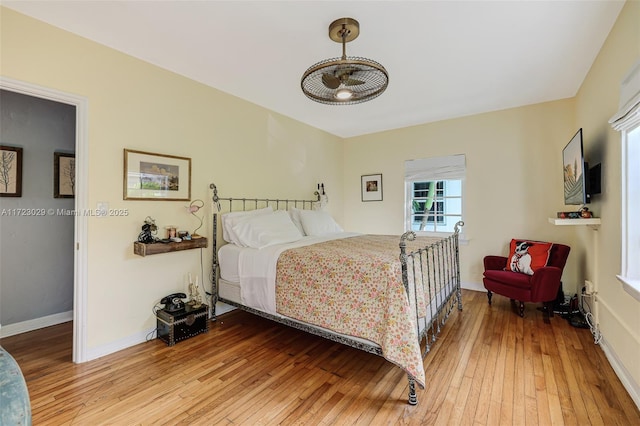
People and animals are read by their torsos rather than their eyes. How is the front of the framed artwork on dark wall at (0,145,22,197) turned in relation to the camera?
facing the viewer

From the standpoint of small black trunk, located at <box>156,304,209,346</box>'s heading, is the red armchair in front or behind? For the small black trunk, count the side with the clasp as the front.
in front

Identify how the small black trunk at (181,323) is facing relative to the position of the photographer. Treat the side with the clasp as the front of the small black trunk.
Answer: facing the viewer and to the right of the viewer

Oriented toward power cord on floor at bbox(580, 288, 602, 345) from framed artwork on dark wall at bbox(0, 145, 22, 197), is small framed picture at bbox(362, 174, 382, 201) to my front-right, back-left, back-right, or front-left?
front-left

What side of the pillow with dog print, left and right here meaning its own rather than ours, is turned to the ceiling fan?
front

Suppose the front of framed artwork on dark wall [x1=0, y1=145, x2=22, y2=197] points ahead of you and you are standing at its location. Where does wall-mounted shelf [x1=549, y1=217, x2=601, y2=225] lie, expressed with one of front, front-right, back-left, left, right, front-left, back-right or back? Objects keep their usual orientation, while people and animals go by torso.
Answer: front-left

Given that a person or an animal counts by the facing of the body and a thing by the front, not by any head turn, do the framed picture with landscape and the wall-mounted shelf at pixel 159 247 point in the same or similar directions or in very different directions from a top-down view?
same or similar directions

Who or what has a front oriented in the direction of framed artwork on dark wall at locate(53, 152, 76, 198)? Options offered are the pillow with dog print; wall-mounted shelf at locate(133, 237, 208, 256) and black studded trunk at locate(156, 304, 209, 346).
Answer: the pillow with dog print

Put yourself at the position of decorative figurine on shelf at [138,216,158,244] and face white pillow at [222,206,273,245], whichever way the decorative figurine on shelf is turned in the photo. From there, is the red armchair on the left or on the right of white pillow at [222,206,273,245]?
right

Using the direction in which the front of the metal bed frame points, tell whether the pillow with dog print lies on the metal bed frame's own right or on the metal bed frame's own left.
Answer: on the metal bed frame's own left

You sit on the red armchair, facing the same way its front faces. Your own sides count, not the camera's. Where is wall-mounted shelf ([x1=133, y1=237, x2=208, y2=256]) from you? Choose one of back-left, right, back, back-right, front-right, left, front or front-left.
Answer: front

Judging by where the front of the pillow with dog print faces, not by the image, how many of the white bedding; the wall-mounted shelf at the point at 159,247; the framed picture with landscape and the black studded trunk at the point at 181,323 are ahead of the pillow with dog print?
4

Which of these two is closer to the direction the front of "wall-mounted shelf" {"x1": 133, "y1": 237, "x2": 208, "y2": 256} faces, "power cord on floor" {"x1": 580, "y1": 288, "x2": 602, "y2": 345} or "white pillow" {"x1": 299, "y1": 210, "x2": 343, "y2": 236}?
the power cord on floor

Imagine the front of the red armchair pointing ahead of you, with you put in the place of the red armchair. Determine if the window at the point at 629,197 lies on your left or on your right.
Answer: on your left

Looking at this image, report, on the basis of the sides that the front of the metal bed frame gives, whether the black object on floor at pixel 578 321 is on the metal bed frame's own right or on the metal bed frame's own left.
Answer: on the metal bed frame's own left

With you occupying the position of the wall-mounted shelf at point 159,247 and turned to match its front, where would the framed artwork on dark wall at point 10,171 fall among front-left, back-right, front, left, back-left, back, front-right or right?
back

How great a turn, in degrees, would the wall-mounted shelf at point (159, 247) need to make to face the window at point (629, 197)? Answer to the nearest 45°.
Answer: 0° — it already faces it

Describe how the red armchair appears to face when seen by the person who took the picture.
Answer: facing the viewer and to the left of the viewer

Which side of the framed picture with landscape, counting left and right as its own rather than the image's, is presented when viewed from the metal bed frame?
front

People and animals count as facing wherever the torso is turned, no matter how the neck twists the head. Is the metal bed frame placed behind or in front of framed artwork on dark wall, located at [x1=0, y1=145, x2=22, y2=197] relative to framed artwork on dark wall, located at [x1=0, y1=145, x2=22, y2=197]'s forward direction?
in front

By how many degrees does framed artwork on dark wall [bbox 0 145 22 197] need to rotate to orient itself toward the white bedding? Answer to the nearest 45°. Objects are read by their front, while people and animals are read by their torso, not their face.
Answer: approximately 45° to its left
